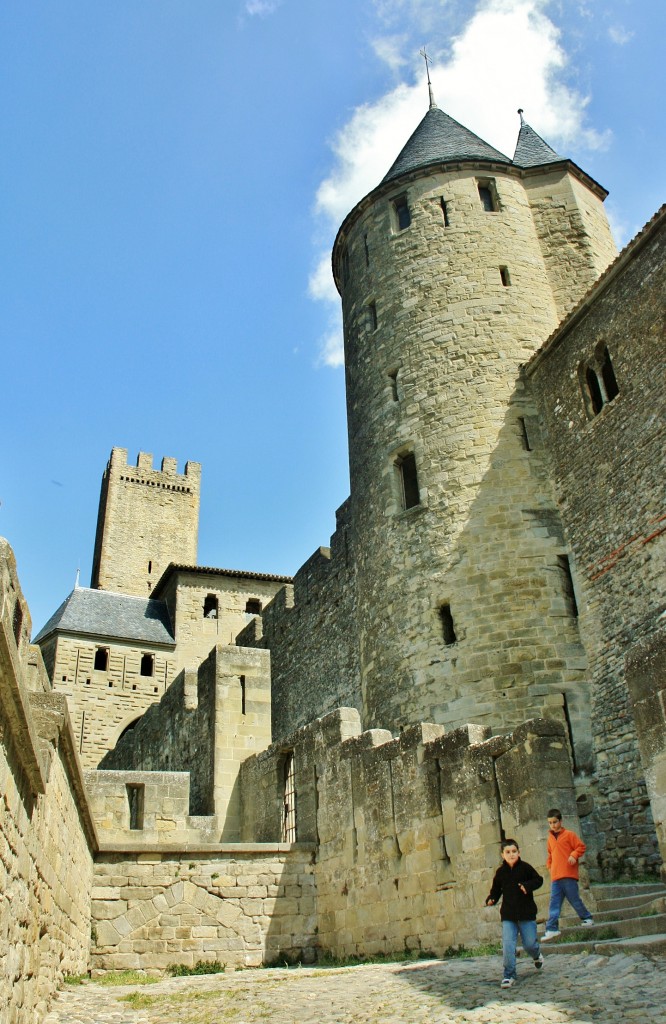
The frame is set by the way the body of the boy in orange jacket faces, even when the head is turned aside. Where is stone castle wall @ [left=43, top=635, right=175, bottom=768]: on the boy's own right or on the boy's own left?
on the boy's own right

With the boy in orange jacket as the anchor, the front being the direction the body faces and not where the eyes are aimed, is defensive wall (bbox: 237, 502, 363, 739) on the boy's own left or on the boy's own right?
on the boy's own right

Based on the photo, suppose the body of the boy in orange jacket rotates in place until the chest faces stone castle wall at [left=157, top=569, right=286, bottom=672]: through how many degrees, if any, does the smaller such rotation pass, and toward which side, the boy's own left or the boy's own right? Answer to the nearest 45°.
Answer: approximately 90° to the boy's own right

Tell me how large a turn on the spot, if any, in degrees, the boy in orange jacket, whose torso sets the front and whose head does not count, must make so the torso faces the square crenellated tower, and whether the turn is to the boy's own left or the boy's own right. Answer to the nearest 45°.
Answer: approximately 90° to the boy's own right

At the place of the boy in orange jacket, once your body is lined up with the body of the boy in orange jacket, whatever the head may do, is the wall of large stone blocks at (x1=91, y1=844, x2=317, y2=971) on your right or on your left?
on your right

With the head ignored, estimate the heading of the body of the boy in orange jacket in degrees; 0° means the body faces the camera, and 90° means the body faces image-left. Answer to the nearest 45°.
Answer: approximately 45°
